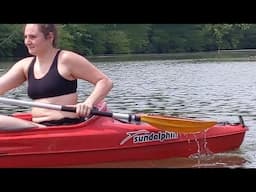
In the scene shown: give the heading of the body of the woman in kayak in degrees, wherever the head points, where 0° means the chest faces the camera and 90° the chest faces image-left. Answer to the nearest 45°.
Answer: approximately 45°
